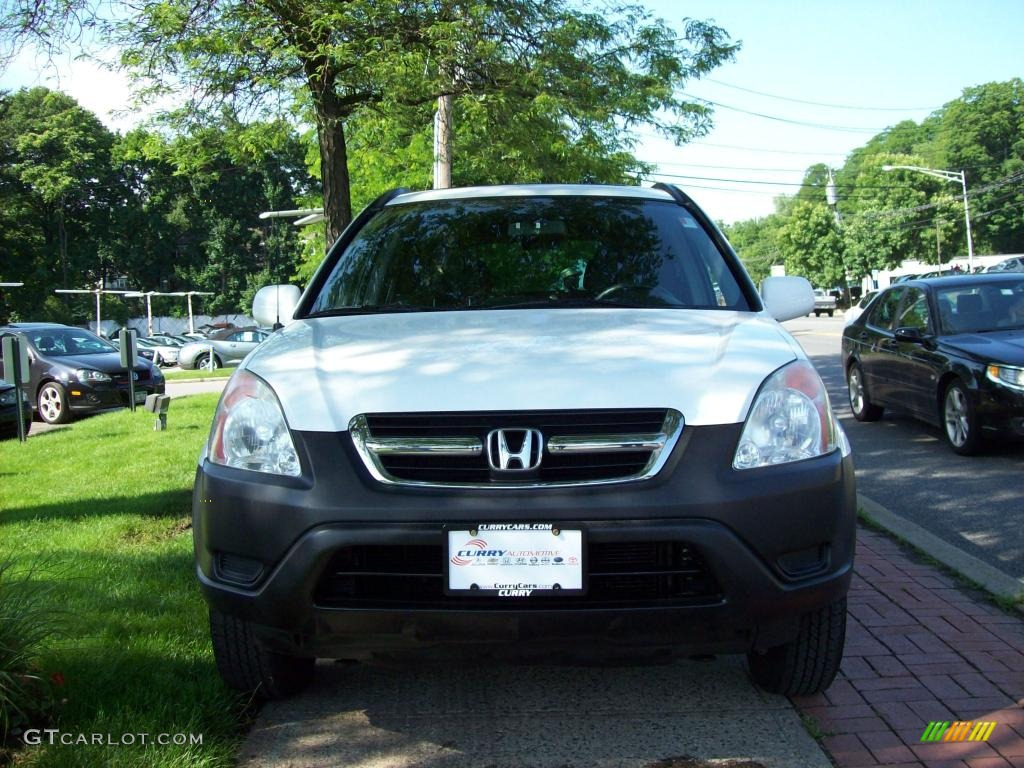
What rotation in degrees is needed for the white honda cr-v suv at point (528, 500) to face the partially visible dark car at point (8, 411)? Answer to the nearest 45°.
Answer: approximately 135° to its right

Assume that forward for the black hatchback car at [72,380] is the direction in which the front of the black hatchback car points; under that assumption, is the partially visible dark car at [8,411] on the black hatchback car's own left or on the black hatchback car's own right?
on the black hatchback car's own right

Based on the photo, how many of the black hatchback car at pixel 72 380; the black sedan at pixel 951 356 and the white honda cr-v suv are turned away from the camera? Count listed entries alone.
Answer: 0

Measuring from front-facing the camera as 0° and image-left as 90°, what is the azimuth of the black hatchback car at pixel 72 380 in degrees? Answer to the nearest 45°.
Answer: approximately 315°

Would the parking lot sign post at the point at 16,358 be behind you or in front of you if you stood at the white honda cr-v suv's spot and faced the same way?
behind

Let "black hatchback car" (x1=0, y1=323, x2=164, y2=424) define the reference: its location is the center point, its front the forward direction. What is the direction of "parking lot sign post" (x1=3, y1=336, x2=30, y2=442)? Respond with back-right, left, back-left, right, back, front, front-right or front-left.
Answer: front-right

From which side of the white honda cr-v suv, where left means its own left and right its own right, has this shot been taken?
front

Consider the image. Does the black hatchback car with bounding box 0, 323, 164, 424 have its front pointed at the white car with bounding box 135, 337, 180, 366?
no

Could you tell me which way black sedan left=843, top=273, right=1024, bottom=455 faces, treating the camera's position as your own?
facing the viewer and to the right of the viewer

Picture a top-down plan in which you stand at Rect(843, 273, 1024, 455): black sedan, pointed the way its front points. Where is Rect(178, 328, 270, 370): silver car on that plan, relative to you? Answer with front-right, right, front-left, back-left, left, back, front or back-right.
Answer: back

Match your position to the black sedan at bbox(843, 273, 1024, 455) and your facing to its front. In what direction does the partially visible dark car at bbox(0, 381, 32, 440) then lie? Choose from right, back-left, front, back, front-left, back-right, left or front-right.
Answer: back-right

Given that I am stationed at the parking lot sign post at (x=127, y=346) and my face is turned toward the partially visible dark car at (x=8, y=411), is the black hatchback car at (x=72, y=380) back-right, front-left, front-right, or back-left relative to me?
front-right
